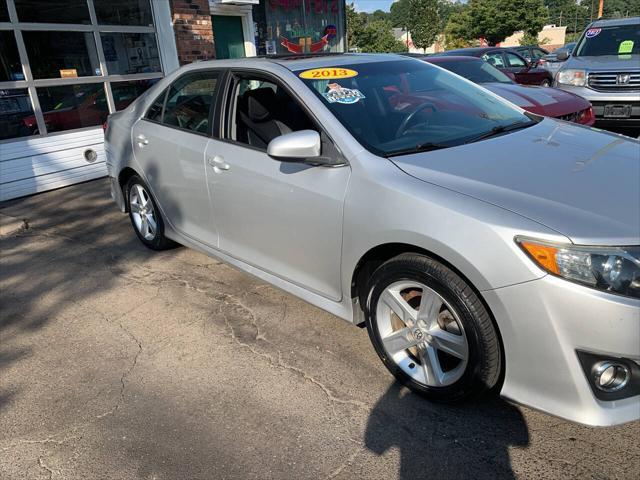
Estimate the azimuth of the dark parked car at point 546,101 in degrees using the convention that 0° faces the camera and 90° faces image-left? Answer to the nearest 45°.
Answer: approximately 315°

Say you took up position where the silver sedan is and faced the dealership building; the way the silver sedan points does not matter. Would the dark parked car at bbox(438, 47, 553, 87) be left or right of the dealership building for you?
right

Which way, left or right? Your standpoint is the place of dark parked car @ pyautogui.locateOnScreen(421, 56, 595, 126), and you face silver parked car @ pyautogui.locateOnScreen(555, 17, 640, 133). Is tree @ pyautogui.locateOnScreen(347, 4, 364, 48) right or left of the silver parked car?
left

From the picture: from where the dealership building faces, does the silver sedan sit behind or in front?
in front

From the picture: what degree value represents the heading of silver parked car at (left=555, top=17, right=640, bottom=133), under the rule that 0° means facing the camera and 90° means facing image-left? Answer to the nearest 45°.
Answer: approximately 0°

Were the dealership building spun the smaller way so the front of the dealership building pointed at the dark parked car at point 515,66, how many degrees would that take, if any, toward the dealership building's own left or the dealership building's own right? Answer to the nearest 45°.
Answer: approximately 45° to the dealership building's own left

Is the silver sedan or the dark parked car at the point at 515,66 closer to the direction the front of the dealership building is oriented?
the silver sedan

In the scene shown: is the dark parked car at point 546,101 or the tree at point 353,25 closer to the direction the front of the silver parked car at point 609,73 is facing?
the dark parked car

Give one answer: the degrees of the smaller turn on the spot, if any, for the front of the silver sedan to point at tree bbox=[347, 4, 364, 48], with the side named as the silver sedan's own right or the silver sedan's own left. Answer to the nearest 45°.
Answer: approximately 135° to the silver sedan's own left

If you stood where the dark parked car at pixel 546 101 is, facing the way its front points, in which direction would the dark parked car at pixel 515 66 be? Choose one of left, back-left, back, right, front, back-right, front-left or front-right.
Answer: back-left

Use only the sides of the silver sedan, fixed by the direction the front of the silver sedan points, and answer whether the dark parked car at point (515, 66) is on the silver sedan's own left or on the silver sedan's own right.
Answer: on the silver sedan's own left

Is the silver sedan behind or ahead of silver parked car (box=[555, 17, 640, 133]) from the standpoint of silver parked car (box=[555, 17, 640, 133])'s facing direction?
ahead
